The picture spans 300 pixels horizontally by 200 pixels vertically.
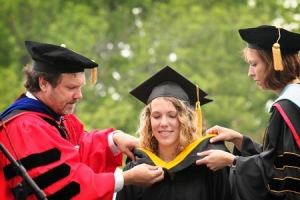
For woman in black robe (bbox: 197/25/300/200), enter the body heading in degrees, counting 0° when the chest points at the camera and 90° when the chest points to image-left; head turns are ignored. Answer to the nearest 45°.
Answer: approximately 90°

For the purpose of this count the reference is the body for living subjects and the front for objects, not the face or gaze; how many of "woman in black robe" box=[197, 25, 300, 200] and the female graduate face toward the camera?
1

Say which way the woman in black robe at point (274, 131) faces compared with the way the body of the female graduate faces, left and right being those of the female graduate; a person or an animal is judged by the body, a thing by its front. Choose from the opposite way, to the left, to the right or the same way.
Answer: to the right

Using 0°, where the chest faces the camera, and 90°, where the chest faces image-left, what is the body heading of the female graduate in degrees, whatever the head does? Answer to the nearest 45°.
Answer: approximately 0°

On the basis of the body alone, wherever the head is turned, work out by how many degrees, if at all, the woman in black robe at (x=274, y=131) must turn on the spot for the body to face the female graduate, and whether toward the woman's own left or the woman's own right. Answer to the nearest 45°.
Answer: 0° — they already face them

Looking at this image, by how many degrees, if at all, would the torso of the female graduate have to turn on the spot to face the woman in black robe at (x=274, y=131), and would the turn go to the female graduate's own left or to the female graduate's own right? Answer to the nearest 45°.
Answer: approximately 90° to the female graduate's own left

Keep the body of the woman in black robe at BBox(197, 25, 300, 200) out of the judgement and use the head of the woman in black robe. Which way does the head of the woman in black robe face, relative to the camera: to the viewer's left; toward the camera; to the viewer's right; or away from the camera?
to the viewer's left
